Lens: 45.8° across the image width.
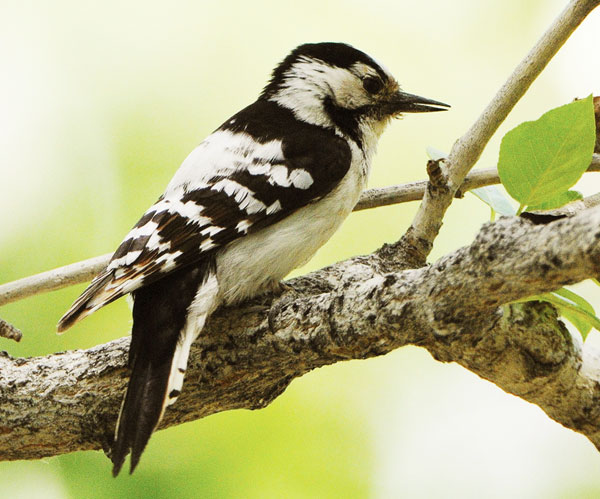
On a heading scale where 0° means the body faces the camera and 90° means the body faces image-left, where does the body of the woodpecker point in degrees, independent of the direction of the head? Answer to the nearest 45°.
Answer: approximately 270°

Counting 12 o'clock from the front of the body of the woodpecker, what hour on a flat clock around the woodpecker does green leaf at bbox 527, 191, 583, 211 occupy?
The green leaf is roughly at 1 o'clock from the woodpecker.

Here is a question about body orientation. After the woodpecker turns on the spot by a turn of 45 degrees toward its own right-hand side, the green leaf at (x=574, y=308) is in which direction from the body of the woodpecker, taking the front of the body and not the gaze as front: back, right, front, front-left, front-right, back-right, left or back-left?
front

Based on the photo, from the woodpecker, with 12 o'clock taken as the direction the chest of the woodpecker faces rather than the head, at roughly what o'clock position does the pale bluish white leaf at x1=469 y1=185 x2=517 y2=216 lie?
The pale bluish white leaf is roughly at 1 o'clock from the woodpecker.

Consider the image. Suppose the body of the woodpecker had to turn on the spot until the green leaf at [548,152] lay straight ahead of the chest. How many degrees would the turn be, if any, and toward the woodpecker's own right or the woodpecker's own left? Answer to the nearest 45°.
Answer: approximately 45° to the woodpecker's own right
